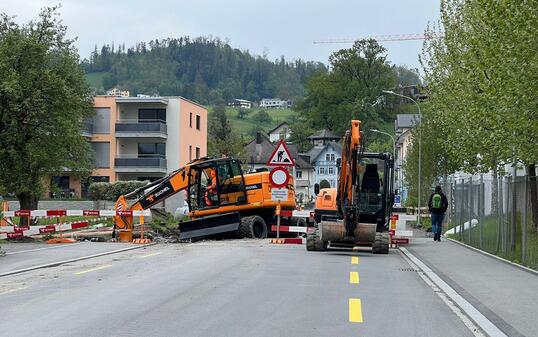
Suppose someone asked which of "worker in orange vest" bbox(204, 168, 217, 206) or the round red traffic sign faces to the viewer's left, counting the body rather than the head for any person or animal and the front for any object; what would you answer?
the worker in orange vest

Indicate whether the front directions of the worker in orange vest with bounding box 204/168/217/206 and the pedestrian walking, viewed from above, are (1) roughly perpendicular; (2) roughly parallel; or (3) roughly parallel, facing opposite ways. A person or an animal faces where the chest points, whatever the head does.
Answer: roughly perpendicular

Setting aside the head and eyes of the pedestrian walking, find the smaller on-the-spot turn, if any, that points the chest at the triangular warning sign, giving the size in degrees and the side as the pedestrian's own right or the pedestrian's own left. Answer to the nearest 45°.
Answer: approximately 135° to the pedestrian's own left

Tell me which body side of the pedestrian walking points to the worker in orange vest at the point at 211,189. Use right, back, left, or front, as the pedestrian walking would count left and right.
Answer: left

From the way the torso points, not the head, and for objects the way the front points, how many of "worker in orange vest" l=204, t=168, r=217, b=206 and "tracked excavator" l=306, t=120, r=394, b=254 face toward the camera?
1

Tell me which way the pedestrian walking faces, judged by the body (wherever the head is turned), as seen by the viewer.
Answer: away from the camera

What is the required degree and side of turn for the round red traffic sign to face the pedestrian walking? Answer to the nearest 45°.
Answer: approximately 135° to its left

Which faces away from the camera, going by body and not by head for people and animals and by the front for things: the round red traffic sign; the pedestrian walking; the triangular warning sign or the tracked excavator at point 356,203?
the pedestrian walking

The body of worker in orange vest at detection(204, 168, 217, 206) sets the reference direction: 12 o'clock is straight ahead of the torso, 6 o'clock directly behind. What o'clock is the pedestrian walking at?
The pedestrian walking is roughly at 6 o'clock from the worker in orange vest.

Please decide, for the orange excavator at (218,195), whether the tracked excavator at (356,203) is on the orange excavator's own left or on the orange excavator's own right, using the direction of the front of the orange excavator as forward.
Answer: on the orange excavator's own left

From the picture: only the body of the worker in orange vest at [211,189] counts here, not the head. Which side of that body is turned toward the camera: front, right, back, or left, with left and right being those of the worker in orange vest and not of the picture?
left
